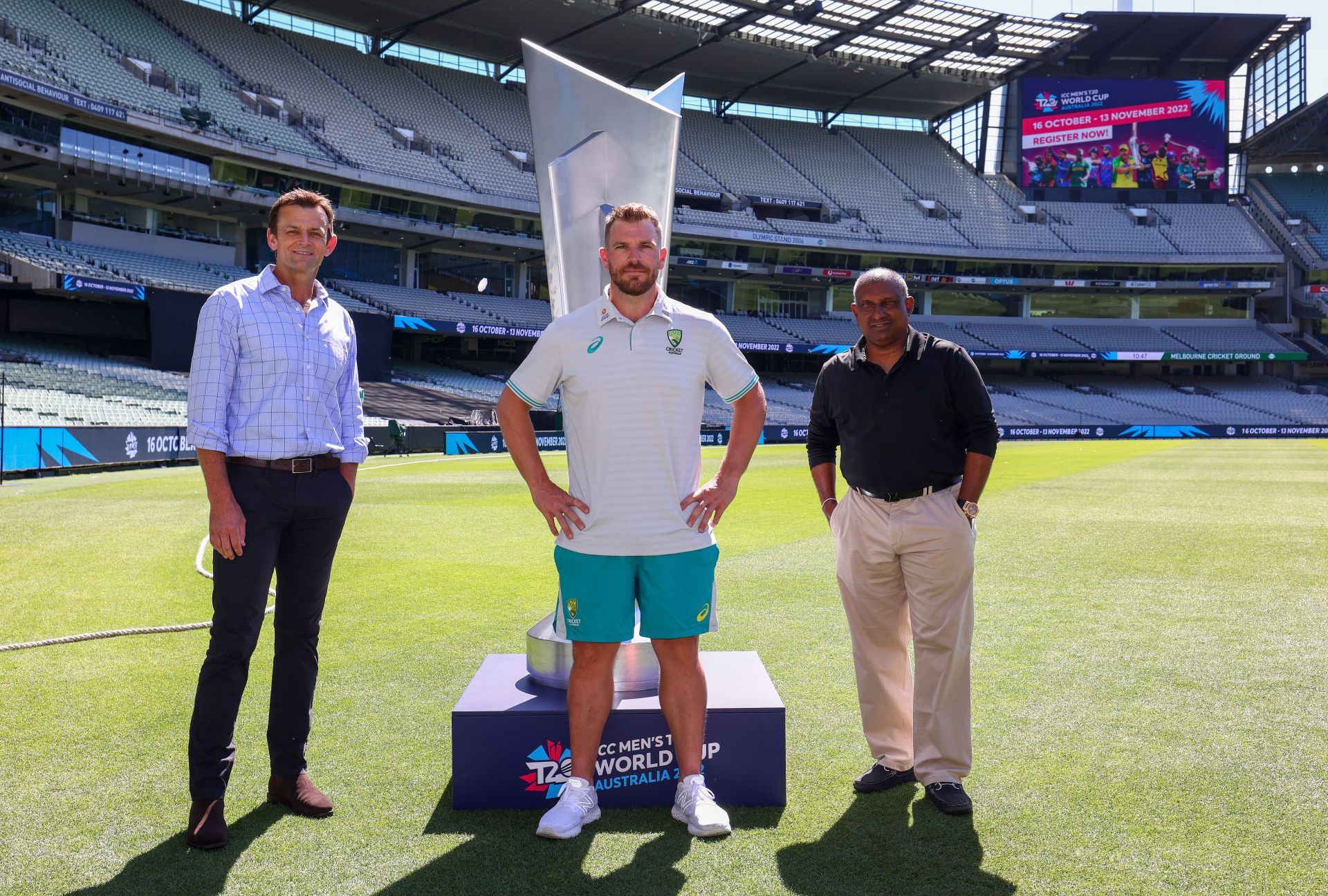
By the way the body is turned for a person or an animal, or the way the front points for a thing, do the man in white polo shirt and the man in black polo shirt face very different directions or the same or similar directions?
same or similar directions

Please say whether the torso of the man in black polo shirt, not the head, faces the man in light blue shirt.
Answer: no

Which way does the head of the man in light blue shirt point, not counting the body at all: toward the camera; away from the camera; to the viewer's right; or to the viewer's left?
toward the camera

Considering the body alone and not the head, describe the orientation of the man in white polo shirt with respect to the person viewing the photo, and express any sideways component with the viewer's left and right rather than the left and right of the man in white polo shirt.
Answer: facing the viewer

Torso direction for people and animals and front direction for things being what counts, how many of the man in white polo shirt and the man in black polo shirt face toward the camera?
2

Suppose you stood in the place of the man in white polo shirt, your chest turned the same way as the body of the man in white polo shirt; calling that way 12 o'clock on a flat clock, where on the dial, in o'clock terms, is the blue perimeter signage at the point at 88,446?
The blue perimeter signage is roughly at 5 o'clock from the man in white polo shirt.

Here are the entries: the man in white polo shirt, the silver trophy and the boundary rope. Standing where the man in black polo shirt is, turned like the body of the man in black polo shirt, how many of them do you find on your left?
0

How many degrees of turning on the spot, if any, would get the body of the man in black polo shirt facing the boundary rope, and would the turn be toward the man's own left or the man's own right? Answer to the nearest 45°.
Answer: approximately 90° to the man's own right

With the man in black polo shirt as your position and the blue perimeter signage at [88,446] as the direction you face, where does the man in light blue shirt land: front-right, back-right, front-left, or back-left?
front-left

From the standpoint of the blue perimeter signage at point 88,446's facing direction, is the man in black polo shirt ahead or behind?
ahead

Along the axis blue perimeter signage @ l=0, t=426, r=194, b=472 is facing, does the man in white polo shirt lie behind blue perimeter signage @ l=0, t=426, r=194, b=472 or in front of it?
in front

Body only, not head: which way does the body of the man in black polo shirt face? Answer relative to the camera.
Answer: toward the camera

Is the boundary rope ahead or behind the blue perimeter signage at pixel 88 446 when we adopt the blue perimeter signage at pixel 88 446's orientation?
ahead

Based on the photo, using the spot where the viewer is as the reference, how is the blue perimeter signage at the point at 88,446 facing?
facing the viewer and to the right of the viewer

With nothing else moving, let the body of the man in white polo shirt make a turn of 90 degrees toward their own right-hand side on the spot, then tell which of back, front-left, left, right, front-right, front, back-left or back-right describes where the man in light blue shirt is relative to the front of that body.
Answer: front

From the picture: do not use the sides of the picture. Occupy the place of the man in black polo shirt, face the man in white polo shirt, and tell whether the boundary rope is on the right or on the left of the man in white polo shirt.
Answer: right

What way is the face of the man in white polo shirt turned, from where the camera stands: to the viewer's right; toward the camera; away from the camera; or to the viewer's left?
toward the camera
